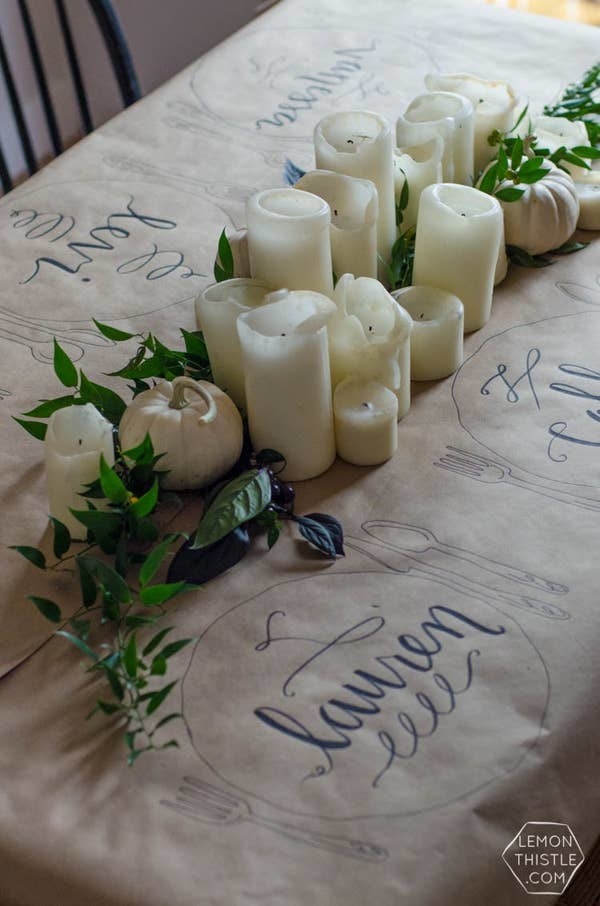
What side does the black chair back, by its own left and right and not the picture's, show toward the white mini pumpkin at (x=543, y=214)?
front

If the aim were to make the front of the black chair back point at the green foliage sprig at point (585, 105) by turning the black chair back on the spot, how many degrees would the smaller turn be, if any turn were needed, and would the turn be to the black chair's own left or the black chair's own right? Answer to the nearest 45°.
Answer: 0° — it already faces it

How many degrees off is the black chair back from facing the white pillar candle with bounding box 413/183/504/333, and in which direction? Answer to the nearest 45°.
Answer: approximately 45° to its right

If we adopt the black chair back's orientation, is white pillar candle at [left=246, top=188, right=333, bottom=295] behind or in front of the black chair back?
in front

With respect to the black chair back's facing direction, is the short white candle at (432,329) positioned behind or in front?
in front

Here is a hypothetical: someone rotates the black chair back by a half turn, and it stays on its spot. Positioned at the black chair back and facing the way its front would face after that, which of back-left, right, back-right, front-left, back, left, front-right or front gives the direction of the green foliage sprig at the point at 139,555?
back-left

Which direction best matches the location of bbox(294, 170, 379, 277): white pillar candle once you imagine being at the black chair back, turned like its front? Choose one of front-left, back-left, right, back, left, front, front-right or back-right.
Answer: front-right

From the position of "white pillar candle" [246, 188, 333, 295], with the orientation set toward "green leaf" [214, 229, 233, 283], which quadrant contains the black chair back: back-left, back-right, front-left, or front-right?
front-right

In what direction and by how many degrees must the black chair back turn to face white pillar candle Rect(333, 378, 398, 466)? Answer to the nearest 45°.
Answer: approximately 45° to its right

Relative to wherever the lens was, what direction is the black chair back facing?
facing the viewer and to the right of the viewer

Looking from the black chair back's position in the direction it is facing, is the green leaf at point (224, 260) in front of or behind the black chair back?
in front
